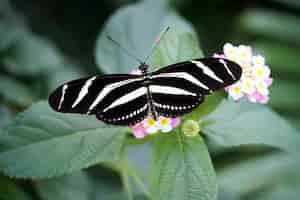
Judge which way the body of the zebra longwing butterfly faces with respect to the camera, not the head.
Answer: away from the camera

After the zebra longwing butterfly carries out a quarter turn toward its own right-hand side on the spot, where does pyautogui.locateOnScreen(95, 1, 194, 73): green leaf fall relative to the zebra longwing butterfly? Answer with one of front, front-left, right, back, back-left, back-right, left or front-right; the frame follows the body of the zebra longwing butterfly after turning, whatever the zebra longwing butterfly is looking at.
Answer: left

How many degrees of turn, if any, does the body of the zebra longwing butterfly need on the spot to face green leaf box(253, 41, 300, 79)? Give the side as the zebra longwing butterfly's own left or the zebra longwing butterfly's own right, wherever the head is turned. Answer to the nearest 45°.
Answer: approximately 45° to the zebra longwing butterfly's own right

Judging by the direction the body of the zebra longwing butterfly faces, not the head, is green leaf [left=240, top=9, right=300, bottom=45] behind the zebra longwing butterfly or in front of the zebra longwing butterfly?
in front

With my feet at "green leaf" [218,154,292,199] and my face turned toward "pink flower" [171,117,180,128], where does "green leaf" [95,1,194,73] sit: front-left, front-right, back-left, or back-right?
front-right

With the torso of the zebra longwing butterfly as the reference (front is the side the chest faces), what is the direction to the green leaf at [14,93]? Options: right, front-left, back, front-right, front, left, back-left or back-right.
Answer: front-left
